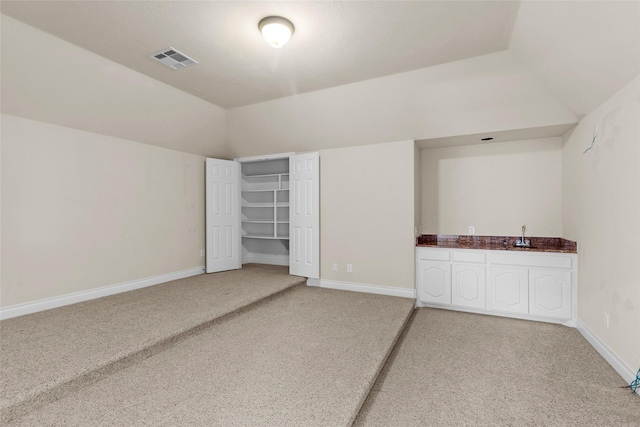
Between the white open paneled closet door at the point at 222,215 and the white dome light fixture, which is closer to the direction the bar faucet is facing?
the white dome light fixture

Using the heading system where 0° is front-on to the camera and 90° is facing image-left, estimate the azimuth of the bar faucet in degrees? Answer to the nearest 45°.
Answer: approximately 0°

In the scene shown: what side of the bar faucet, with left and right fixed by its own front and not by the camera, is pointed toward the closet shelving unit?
right

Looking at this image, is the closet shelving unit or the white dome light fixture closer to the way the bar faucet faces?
the white dome light fixture

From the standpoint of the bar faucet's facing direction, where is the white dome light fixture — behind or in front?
in front

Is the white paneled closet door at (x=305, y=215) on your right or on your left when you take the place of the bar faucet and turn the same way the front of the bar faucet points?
on your right

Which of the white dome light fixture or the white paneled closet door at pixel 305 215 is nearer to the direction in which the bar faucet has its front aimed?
the white dome light fixture

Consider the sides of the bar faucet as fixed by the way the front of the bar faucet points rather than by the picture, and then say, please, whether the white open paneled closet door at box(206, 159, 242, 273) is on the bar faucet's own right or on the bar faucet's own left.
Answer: on the bar faucet's own right
